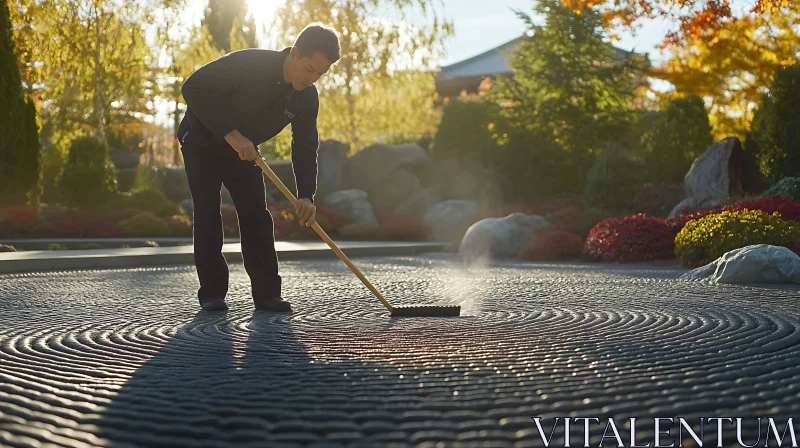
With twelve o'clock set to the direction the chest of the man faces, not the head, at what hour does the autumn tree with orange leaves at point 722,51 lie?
The autumn tree with orange leaves is roughly at 9 o'clock from the man.

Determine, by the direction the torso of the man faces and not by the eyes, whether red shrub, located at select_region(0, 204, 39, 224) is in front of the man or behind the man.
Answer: behind

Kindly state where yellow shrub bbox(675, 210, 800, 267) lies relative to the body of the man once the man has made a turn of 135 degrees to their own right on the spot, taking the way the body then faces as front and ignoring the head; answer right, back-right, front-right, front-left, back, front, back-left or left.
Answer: back-right

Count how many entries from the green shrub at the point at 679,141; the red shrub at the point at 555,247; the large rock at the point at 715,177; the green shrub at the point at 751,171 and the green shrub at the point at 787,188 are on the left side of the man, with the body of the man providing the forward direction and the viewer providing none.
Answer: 5

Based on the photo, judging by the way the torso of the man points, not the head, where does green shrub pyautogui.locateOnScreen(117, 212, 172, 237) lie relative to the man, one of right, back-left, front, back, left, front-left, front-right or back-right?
back-left

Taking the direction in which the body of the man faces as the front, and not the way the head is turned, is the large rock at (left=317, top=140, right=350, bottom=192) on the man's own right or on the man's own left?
on the man's own left

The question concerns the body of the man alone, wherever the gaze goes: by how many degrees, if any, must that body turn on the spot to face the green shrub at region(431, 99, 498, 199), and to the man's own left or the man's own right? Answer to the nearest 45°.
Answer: approximately 135° to the man's own left

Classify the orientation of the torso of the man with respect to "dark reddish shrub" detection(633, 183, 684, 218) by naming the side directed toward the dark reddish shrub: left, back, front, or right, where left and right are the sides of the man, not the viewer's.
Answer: left

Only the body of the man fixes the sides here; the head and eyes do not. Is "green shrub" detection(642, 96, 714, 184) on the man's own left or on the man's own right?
on the man's own left

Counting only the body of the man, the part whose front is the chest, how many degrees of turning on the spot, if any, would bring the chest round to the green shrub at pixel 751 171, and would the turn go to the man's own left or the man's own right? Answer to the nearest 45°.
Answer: approximately 90° to the man's own left

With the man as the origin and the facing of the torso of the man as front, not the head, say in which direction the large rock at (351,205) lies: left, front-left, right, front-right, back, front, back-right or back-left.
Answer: back-left

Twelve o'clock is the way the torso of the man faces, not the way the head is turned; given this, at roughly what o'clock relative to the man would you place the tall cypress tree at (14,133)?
The tall cypress tree is roughly at 7 o'clock from the man.

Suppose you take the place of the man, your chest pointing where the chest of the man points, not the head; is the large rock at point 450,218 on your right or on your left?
on your left

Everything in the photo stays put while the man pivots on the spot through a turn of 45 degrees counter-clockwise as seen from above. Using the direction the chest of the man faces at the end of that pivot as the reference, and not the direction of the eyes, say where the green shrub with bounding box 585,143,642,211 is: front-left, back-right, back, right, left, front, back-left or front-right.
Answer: front-left

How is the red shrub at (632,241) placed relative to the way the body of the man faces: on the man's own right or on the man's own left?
on the man's own left

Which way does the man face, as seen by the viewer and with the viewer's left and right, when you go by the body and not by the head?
facing the viewer and to the right of the viewer
